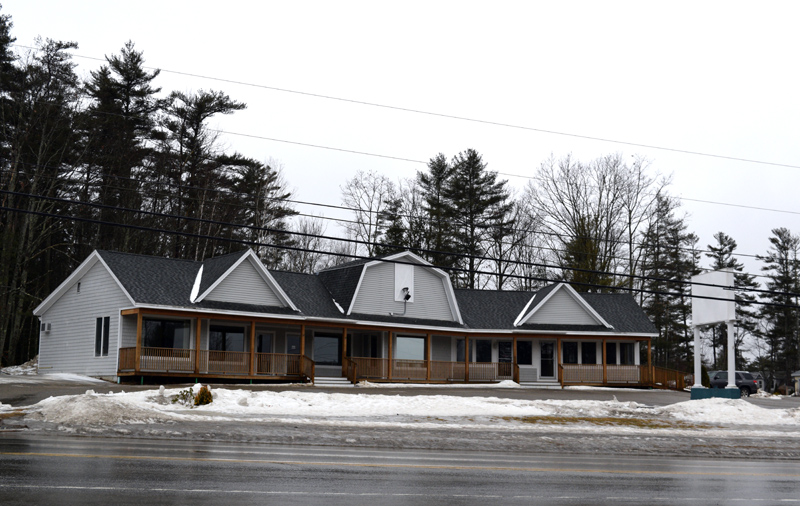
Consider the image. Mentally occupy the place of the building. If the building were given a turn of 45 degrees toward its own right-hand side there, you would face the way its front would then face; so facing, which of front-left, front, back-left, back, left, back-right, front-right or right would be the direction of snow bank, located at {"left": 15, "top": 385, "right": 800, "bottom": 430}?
front

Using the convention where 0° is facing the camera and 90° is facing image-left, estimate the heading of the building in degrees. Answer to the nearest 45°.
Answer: approximately 315°

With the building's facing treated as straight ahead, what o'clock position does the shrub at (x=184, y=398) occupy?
The shrub is roughly at 2 o'clock from the building.

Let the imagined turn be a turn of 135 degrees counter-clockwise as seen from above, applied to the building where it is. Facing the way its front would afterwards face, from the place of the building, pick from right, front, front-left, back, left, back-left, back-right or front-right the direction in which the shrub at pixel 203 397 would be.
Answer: back

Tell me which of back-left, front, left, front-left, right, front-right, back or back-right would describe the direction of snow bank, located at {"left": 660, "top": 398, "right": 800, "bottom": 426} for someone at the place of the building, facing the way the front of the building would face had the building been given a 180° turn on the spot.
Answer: back

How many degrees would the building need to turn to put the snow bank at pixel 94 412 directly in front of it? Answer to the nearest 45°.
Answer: approximately 45° to its right
